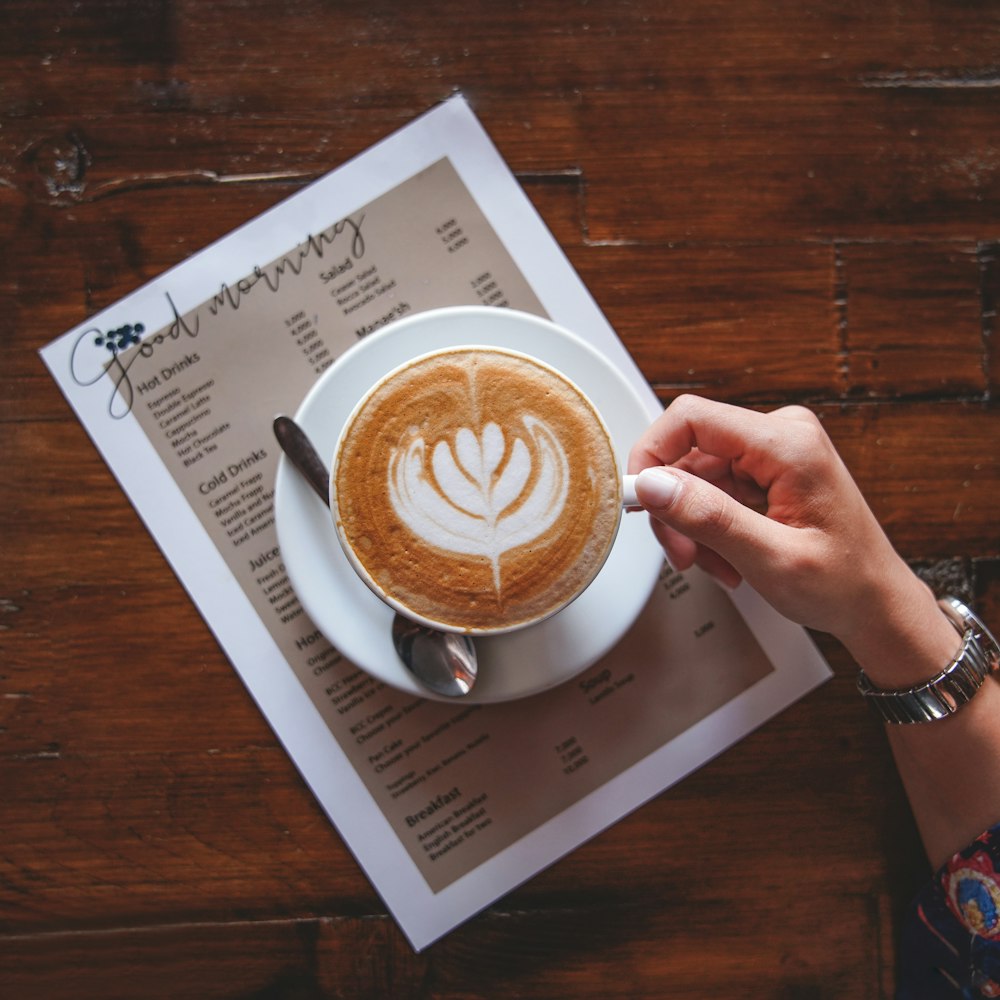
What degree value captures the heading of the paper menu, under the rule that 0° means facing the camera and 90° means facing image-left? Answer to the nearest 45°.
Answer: approximately 0°
